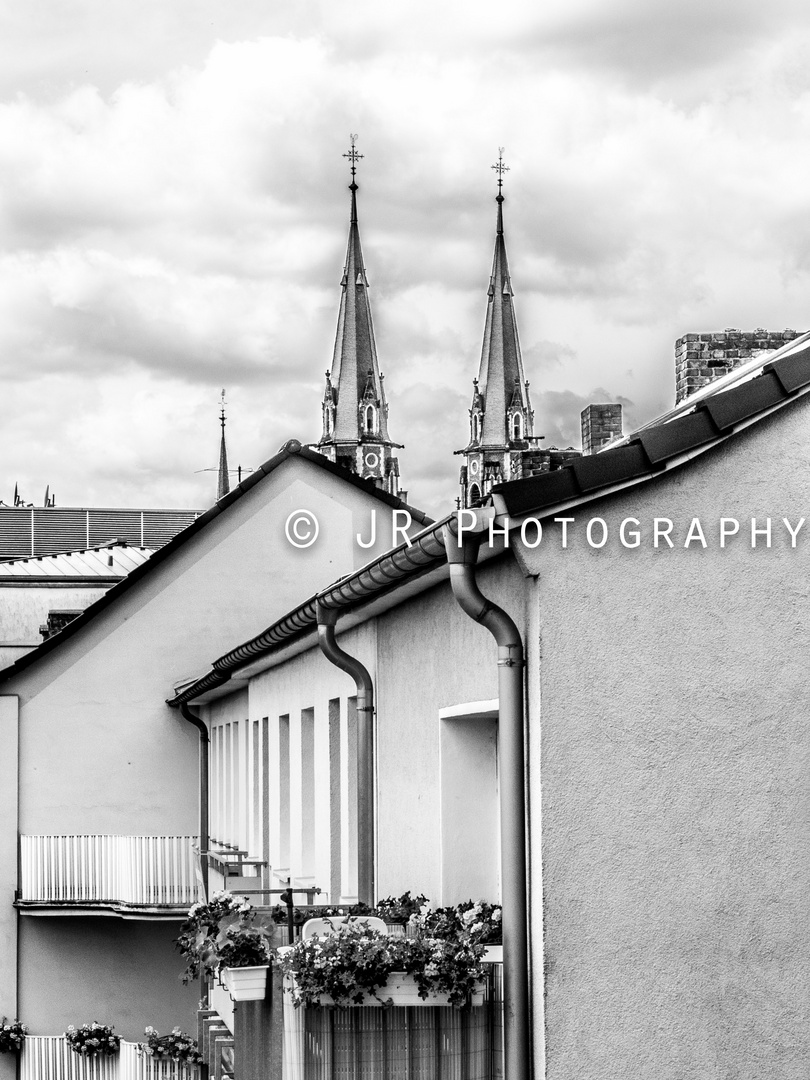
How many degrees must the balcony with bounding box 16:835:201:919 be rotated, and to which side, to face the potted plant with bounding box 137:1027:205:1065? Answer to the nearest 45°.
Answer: approximately 90° to its left

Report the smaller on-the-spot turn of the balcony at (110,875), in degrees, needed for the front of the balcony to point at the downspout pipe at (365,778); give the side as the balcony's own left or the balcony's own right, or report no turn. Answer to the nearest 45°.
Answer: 0° — it already faces it

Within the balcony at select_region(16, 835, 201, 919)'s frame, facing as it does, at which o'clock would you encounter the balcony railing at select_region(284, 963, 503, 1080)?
The balcony railing is roughly at 12 o'clock from the balcony.

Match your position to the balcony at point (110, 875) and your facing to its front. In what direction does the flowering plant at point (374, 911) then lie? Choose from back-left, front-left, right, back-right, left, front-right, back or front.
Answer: front

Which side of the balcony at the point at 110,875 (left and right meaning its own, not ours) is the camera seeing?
front

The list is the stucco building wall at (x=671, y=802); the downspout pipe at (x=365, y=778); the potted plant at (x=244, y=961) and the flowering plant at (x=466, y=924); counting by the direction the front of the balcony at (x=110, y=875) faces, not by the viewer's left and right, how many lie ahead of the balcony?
4

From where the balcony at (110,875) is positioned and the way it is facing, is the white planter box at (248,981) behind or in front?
in front

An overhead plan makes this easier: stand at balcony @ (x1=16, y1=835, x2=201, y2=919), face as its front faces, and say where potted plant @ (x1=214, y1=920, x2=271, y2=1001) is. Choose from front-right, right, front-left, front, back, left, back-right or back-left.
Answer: front

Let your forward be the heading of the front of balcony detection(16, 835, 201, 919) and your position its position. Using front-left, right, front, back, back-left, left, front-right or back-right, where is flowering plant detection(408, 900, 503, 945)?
front

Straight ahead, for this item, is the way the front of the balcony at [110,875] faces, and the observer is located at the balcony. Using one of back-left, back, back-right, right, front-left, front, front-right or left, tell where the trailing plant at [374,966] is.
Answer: front
